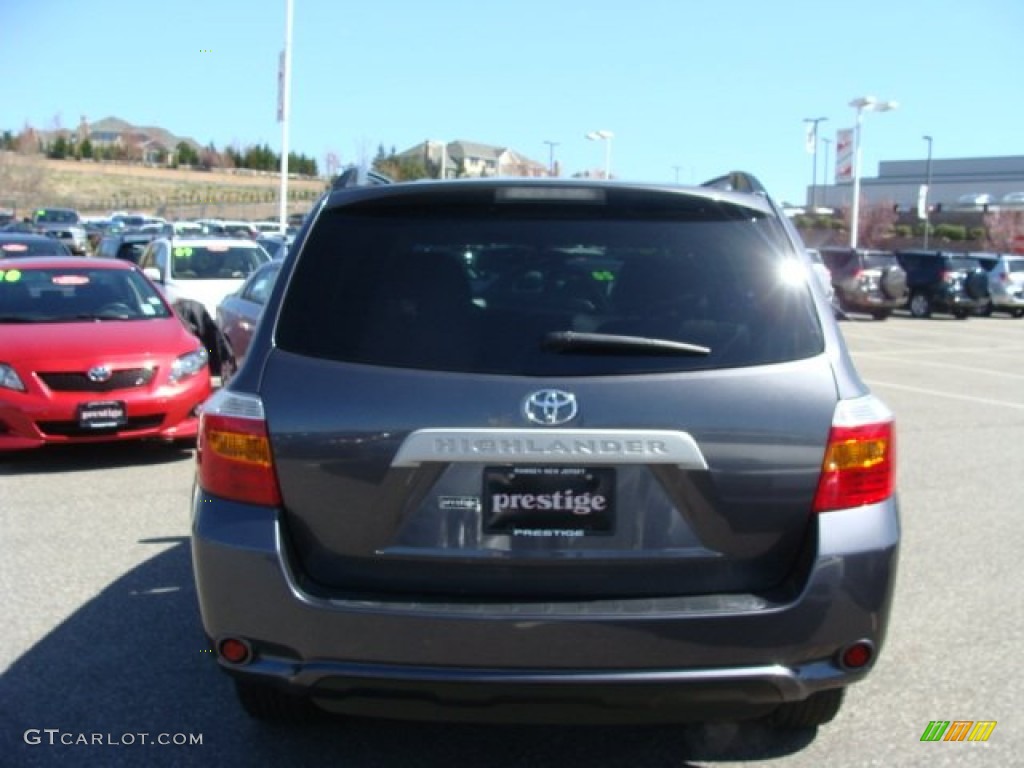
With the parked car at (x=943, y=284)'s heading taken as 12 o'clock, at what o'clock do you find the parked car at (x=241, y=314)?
the parked car at (x=241, y=314) is roughly at 8 o'clock from the parked car at (x=943, y=284).

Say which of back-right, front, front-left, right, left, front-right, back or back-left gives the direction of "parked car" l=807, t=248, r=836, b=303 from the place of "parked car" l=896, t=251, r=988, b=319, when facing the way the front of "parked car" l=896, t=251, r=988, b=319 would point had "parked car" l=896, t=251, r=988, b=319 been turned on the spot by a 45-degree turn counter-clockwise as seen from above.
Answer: left

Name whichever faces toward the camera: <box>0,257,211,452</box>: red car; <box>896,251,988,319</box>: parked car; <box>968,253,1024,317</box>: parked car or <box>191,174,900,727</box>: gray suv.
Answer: the red car

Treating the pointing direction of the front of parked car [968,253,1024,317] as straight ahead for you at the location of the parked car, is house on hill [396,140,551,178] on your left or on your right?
on your left

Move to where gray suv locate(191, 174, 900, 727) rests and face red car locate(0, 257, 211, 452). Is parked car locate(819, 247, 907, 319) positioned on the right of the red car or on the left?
right

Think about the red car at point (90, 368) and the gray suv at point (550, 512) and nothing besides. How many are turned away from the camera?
1

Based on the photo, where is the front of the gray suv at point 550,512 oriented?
away from the camera

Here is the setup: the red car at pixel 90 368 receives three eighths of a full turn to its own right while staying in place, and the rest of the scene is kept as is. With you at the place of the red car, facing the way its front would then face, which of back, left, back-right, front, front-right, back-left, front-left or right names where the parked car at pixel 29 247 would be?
front-right

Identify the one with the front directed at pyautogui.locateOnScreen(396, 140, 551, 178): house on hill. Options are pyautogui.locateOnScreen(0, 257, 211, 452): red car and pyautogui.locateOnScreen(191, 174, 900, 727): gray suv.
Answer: the gray suv

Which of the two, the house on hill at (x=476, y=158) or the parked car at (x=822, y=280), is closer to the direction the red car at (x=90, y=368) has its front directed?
the parked car

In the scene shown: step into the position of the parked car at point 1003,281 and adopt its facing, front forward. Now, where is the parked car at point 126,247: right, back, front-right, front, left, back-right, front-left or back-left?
left

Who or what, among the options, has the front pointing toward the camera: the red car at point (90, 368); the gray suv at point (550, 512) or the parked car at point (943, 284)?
the red car

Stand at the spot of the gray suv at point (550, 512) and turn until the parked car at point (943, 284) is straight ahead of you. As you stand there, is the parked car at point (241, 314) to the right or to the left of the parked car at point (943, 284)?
left
